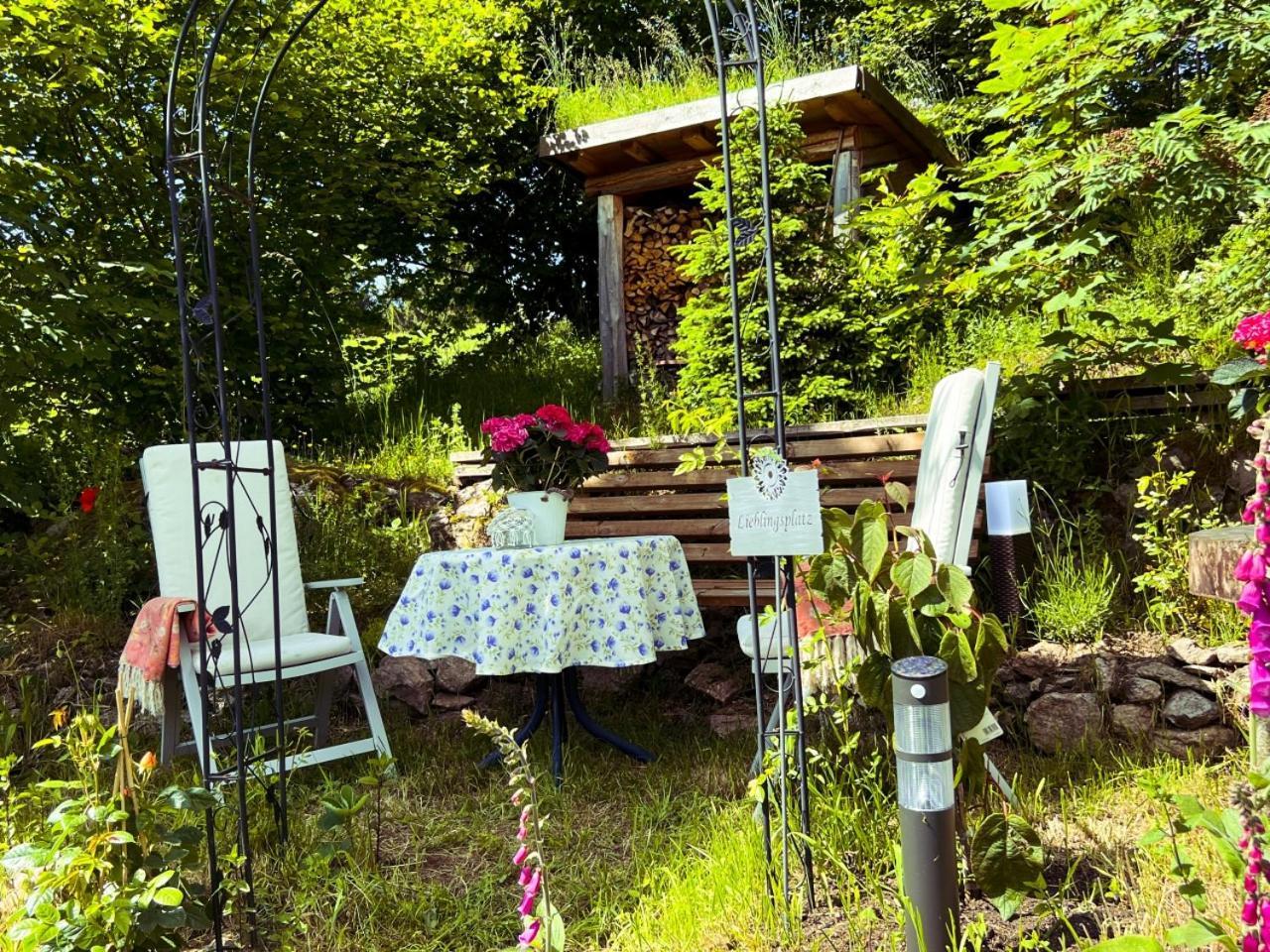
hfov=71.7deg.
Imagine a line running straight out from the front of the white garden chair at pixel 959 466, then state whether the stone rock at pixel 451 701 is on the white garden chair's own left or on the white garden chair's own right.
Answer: on the white garden chair's own right

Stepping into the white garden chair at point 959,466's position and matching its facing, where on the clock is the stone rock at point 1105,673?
The stone rock is roughly at 6 o'clock from the white garden chair.

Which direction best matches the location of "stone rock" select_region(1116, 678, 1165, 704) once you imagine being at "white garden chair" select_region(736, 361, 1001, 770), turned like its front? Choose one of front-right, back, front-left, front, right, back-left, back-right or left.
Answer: back

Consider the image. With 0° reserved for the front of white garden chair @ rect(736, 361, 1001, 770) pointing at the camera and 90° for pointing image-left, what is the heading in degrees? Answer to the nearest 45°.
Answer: approximately 45°

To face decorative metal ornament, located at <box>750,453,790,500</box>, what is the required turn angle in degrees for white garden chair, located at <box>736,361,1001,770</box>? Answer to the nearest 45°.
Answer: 0° — it already faces it

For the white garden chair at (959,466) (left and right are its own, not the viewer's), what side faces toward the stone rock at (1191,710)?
back

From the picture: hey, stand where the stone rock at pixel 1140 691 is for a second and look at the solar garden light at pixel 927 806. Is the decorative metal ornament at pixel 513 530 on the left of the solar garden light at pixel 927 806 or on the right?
right

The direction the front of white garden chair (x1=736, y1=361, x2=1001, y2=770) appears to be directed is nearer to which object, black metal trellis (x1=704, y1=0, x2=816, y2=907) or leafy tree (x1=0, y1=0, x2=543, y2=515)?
the black metal trellis

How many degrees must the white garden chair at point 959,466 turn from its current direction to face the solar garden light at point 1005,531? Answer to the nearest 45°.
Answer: approximately 135° to its right

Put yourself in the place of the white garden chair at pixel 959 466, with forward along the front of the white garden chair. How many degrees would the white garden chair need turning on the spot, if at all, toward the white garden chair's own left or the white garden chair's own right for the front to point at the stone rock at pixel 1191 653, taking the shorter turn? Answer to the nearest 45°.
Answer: approximately 180°

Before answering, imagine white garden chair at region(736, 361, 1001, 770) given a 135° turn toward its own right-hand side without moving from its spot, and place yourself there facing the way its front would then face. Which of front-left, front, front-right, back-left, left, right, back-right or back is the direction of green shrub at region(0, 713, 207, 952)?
back-left

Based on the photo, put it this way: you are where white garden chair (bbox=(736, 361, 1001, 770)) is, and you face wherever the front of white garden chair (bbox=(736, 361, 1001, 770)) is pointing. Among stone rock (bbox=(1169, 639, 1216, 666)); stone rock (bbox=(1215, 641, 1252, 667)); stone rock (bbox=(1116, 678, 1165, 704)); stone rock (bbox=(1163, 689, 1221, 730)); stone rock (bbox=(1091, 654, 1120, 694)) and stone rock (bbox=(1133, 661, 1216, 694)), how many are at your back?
6
